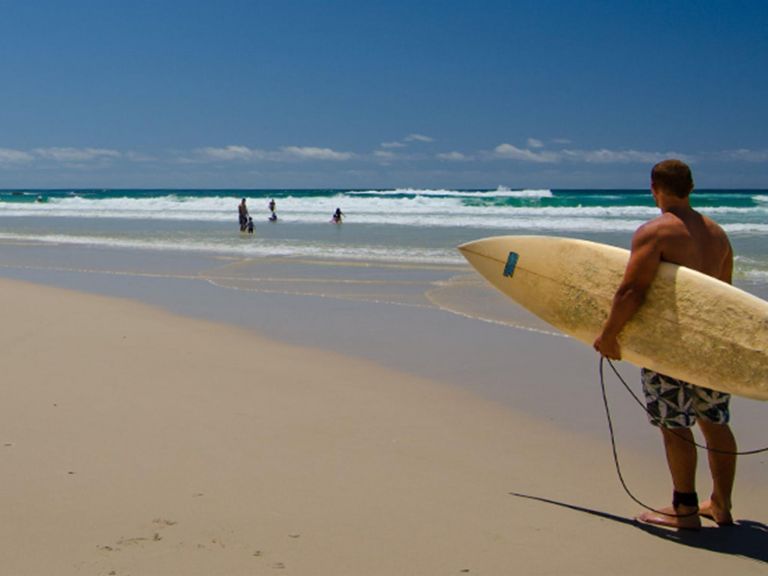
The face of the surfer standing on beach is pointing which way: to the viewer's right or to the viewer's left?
to the viewer's left

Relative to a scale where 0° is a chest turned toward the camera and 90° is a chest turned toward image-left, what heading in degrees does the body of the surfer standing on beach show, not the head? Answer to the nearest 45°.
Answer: approximately 135°
